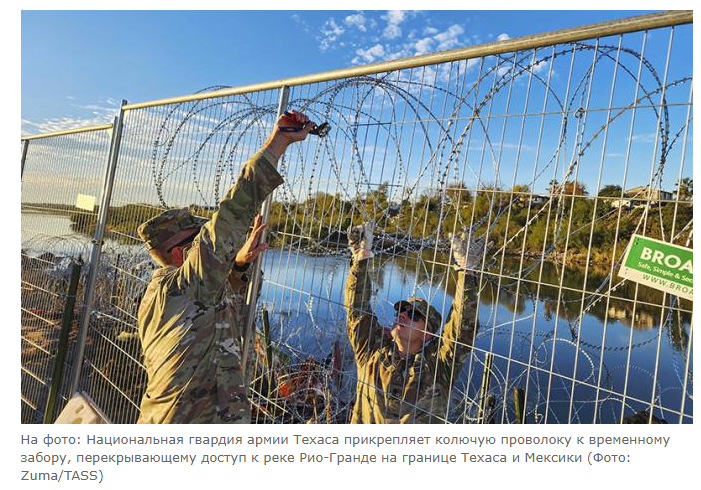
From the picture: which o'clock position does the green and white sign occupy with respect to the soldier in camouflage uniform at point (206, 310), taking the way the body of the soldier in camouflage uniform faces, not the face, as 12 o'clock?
The green and white sign is roughly at 3 o'clock from the soldier in camouflage uniform.

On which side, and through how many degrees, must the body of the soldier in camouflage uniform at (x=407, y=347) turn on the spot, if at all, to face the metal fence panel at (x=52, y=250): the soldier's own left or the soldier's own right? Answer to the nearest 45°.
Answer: approximately 90° to the soldier's own right

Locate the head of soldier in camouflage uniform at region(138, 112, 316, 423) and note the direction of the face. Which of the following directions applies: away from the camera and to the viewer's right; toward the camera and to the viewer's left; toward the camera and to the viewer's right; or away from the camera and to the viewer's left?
away from the camera and to the viewer's right

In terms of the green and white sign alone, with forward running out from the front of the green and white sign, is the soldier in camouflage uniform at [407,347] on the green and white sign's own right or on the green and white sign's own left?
on the green and white sign's own right

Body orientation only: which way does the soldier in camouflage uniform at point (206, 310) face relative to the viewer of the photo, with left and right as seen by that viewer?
facing away from the viewer and to the right of the viewer

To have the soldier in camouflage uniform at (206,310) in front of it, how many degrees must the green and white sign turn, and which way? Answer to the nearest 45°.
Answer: approximately 90° to its right

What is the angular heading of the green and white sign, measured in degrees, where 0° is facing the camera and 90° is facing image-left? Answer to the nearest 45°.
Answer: approximately 0°

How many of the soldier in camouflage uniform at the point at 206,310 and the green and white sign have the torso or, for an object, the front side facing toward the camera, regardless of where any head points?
1

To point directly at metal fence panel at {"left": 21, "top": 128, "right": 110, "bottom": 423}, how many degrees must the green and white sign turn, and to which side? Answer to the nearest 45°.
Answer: approximately 90° to its right

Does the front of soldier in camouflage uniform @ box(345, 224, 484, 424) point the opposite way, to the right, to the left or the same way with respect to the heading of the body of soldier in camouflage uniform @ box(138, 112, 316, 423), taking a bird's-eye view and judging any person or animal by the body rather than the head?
the opposite way
